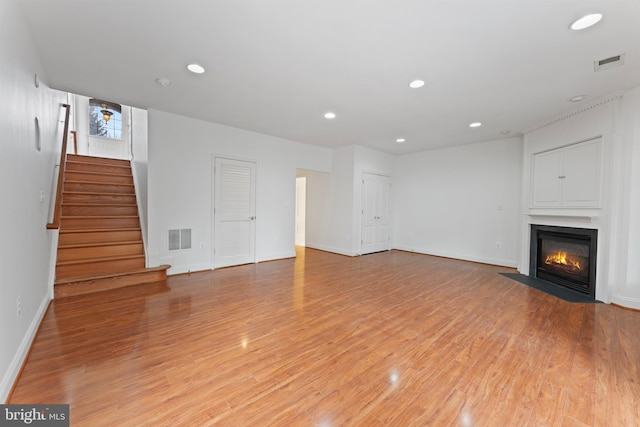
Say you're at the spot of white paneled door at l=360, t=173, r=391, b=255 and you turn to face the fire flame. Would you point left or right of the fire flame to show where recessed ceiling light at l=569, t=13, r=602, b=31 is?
right

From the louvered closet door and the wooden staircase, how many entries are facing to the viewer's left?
0

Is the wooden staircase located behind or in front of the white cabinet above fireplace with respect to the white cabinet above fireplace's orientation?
in front

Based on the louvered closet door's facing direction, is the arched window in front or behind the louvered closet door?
behind

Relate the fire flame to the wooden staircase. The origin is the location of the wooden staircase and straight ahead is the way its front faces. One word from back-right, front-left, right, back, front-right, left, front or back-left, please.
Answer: front-left

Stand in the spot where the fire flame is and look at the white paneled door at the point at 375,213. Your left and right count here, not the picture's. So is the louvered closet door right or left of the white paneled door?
left

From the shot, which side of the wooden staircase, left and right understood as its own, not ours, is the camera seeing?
front

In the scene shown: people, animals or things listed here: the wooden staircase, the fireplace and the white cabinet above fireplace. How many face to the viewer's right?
0

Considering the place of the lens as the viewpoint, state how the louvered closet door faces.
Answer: facing the viewer and to the right of the viewer

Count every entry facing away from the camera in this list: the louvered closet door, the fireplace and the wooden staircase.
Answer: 0

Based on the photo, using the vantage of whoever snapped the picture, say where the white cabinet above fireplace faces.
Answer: facing the viewer and to the left of the viewer

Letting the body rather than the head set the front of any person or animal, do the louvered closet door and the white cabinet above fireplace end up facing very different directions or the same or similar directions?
very different directions
